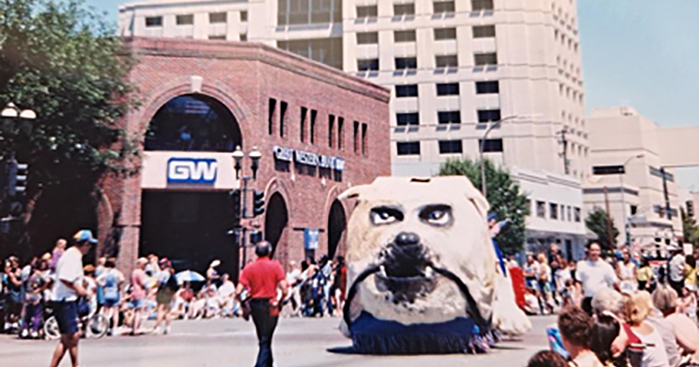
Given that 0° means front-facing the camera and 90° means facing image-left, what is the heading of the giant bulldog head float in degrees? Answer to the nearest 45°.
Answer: approximately 0°

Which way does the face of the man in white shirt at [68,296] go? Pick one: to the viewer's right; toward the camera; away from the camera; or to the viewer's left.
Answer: to the viewer's right

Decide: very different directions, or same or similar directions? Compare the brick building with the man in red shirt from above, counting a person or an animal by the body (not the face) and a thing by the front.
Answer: very different directions

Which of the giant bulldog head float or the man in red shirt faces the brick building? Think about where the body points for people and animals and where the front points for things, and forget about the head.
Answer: the man in red shirt

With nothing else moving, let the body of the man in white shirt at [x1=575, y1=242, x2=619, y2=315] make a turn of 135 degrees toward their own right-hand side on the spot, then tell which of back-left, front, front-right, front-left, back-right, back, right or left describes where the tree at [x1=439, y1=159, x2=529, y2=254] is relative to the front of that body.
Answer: front-right

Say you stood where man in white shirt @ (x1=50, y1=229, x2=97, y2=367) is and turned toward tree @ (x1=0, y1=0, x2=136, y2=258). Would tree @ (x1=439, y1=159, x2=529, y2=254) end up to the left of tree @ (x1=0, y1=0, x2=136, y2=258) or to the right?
right

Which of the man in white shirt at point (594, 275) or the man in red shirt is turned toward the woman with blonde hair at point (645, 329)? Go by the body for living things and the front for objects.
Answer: the man in white shirt

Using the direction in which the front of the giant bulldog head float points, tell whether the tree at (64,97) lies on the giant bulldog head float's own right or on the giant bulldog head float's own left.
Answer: on the giant bulldog head float's own right

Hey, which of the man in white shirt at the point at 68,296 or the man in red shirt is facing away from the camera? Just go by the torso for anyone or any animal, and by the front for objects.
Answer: the man in red shirt
